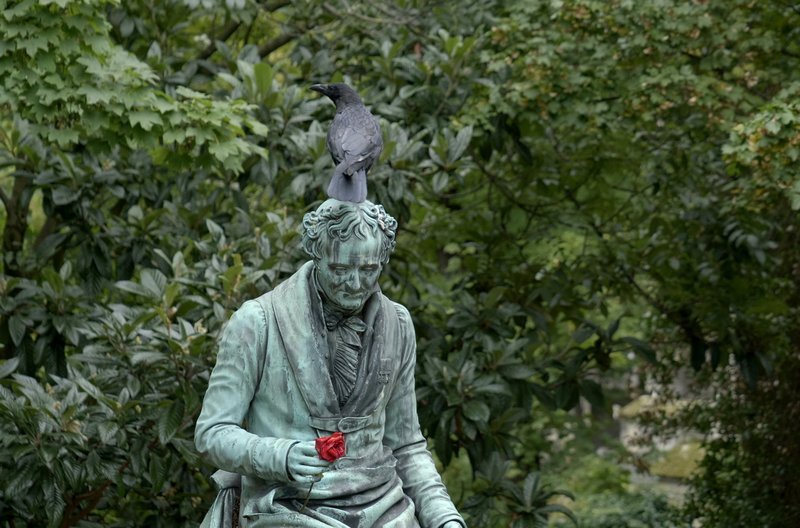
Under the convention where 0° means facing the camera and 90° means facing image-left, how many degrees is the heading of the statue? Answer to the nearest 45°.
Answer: approximately 315°

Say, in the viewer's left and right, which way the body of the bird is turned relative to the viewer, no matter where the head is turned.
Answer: facing away from the viewer
